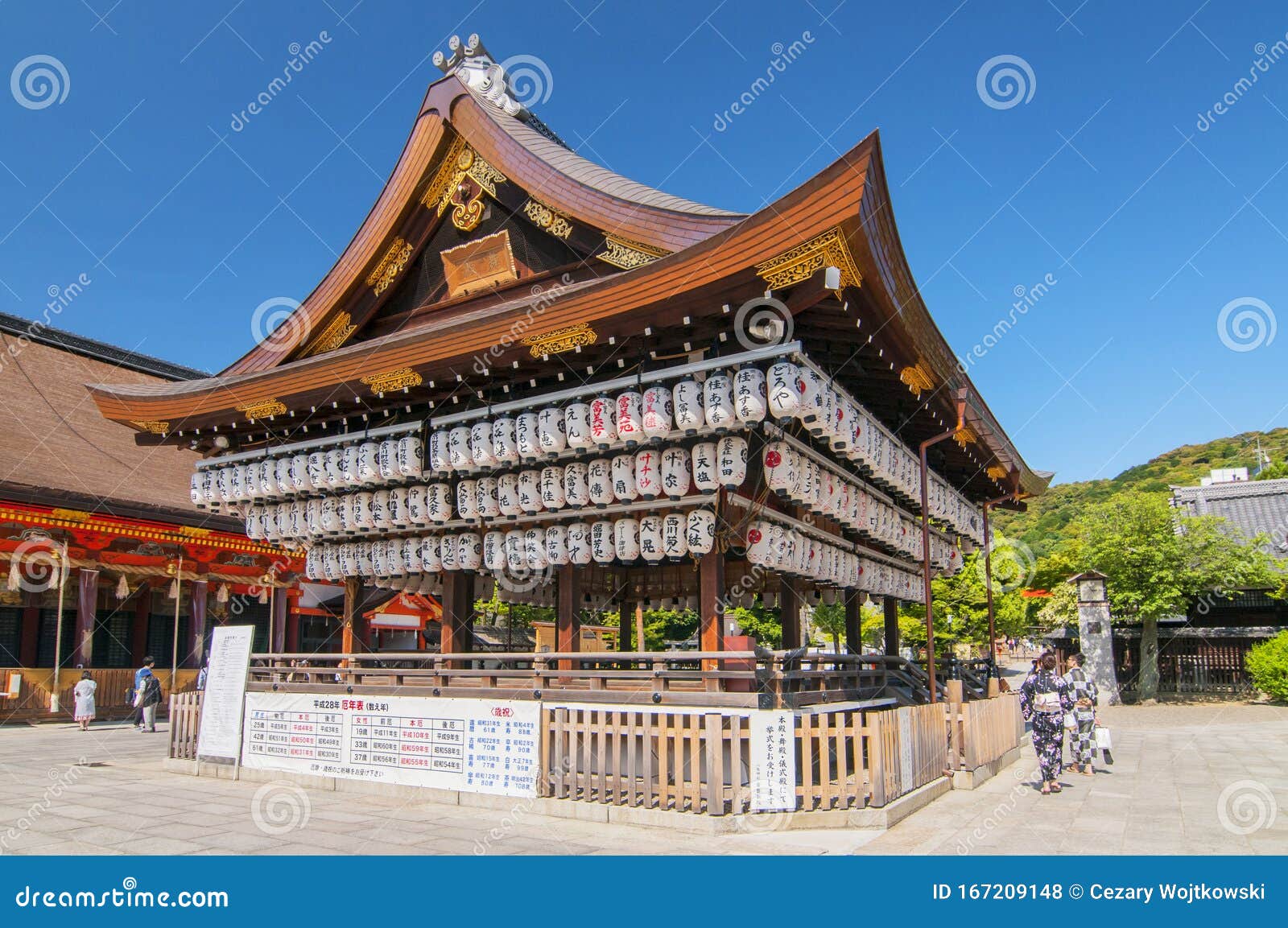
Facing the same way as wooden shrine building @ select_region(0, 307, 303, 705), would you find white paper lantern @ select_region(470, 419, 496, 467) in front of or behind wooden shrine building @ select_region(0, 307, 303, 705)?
in front

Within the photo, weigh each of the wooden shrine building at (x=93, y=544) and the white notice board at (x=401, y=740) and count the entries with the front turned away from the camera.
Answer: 0

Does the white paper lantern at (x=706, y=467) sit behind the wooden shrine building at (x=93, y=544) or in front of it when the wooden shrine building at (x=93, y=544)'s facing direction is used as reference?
in front

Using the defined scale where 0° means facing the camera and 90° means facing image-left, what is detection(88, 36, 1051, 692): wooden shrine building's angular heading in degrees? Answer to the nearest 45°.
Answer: approximately 45°

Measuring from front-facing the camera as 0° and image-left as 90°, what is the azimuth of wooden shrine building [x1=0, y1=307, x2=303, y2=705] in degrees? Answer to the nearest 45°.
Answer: approximately 315°

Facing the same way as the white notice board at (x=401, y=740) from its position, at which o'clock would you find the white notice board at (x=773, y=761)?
the white notice board at (x=773, y=761) is roughly at 9 o'clock from the white notice board at (x=401, y=740).

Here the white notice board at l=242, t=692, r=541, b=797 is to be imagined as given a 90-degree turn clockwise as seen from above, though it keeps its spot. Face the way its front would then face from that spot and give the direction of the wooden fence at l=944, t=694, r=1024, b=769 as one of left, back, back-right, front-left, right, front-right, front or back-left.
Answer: back-right
